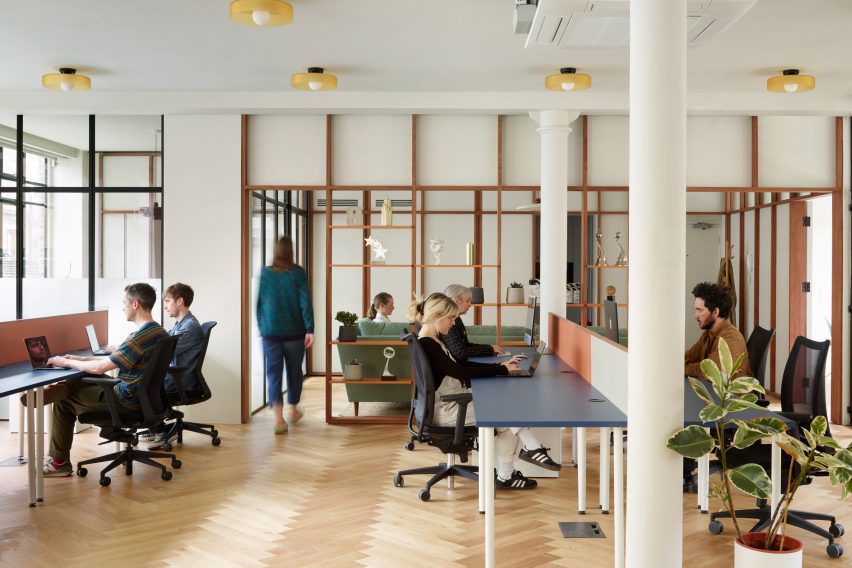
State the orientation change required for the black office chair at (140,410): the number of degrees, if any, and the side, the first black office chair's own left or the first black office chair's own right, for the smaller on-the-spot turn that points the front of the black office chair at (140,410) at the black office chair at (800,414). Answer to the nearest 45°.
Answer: approximately 135° to the first black office chair's own left

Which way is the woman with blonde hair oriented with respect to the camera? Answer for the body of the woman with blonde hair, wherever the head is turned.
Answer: to the viewer's right

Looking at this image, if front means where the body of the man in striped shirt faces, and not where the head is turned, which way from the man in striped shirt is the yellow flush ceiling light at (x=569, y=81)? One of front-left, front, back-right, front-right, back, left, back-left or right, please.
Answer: back

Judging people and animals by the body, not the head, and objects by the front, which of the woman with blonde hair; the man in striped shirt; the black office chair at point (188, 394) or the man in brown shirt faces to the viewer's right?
the woman with blonde hair

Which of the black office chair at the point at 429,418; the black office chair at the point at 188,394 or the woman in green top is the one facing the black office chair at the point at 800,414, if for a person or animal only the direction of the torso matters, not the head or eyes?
the black office chair at the point at 429,418

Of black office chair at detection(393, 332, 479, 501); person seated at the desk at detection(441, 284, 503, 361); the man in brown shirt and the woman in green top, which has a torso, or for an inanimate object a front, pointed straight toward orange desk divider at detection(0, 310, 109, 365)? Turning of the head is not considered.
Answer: the man in brown shirt

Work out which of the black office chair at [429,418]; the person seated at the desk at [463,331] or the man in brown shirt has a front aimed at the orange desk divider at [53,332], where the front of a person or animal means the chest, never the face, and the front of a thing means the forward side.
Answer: the man in brown shirt

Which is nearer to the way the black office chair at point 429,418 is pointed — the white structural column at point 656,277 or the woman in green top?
the white structural column

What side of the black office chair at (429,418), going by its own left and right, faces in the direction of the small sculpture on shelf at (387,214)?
left

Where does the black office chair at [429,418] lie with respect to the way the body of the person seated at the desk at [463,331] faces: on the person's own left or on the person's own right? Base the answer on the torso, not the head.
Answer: on the person's own right

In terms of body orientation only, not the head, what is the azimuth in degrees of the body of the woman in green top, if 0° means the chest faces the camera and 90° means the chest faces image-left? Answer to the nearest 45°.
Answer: approximately 180°

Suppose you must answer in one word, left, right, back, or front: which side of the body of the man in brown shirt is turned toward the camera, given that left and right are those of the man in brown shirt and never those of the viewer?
left

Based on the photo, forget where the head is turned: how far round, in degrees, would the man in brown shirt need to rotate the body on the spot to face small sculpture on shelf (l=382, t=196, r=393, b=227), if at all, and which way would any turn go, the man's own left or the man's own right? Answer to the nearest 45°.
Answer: approximately 45° to the man's own right

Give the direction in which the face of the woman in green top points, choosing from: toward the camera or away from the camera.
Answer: away from the camera

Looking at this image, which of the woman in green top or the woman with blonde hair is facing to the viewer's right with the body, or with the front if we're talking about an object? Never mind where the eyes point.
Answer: the woman with blonde hair

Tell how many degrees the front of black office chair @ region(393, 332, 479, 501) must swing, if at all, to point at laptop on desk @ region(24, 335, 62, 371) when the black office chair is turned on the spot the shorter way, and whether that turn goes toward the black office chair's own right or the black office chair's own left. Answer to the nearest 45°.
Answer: approximately 180°

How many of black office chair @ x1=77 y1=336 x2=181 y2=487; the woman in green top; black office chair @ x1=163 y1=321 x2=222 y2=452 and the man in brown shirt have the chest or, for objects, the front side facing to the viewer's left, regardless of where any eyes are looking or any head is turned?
3

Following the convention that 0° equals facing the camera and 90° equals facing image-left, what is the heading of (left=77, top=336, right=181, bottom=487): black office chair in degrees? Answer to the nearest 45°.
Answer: approximately 90°

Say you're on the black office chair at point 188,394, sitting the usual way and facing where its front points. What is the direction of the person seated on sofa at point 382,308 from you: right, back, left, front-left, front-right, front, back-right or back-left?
back-right

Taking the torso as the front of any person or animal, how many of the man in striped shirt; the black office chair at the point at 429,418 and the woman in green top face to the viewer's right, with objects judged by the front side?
1
